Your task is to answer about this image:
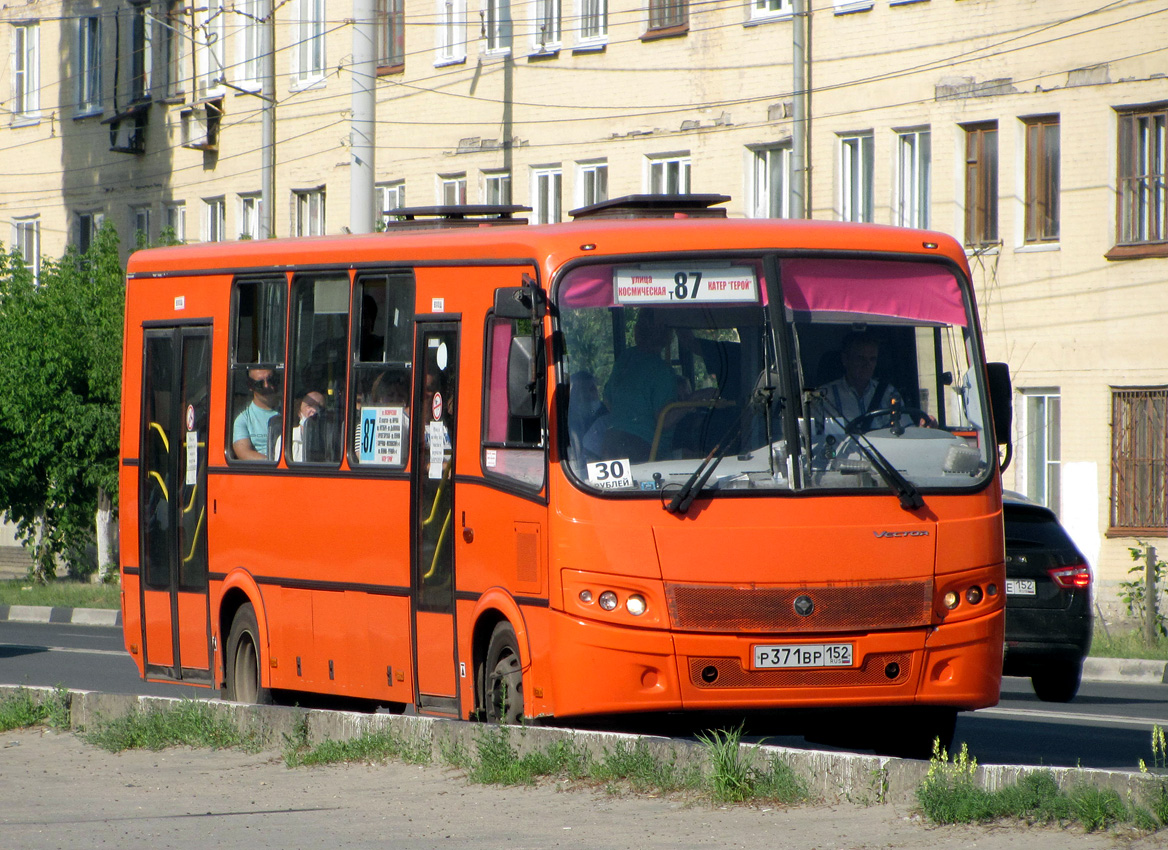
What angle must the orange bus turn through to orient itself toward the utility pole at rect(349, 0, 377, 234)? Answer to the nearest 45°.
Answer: approximately 135° to its left

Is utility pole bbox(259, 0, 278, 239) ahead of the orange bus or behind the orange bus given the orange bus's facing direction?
behind

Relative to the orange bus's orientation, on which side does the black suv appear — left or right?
on its left

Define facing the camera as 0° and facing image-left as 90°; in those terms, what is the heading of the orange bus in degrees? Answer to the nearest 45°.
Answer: approximately 315°
